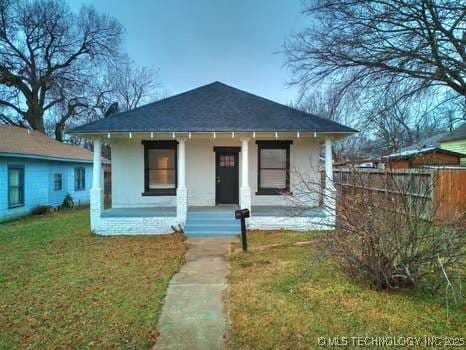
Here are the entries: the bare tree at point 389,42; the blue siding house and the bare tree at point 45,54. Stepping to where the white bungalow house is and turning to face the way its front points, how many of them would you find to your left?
1

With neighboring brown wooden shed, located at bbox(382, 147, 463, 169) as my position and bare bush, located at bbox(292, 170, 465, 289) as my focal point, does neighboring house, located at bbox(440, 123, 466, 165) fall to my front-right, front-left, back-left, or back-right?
back-left

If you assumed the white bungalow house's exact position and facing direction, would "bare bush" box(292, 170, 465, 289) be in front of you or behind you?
in front

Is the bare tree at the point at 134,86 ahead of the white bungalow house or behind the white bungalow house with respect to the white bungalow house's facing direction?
behind

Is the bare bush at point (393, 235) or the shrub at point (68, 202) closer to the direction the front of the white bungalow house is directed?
the bare bush

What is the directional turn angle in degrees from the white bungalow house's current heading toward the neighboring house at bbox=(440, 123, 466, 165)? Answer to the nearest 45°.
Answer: approximately 135° to its left

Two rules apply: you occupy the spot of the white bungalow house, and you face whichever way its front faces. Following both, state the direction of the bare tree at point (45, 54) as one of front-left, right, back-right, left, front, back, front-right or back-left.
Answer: back-right

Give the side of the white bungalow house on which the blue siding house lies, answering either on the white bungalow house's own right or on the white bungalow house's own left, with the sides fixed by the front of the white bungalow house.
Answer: on the white bungalow house's own right

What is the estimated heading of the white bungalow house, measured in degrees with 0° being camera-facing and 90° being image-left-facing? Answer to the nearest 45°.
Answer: approximately 0°

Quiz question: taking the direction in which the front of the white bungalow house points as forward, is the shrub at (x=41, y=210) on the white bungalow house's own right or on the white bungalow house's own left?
on the white bungalow house's own right

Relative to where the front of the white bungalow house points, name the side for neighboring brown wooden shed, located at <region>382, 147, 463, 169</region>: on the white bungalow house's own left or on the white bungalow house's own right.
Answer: on the white bungalow house's own left
